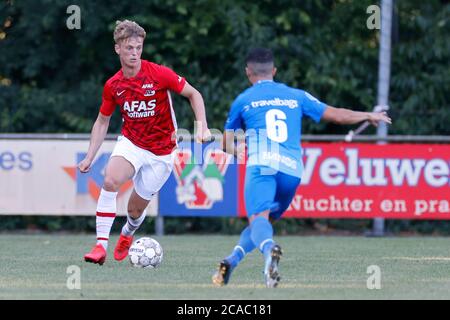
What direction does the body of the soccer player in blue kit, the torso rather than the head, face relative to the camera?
away from the camera

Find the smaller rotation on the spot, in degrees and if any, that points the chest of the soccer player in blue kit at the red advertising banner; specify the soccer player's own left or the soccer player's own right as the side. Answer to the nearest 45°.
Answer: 0° — they already face it

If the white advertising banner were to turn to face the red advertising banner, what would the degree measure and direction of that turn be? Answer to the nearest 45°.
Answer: approximately 90° to its left

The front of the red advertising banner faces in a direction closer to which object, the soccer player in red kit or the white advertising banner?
the soccer player in red kit

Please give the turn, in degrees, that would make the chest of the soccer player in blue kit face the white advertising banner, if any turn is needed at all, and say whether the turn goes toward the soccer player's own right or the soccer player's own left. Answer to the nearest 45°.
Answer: approximately 45° to the soccer player's own left

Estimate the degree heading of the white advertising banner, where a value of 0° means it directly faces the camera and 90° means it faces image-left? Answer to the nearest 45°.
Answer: approximately 0°

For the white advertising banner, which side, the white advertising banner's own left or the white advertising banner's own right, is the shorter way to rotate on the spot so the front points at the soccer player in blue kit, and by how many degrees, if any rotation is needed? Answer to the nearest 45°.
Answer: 0° — it already faces them
